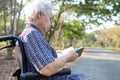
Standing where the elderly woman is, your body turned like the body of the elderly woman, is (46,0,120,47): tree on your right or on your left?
on your left

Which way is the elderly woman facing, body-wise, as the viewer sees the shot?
to the viewer's right

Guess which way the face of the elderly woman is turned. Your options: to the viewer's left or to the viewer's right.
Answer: to the viewer's right

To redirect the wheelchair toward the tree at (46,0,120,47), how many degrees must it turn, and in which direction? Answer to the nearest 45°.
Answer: approximately 90° to its left

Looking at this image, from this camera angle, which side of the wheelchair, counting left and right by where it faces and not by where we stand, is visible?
right
